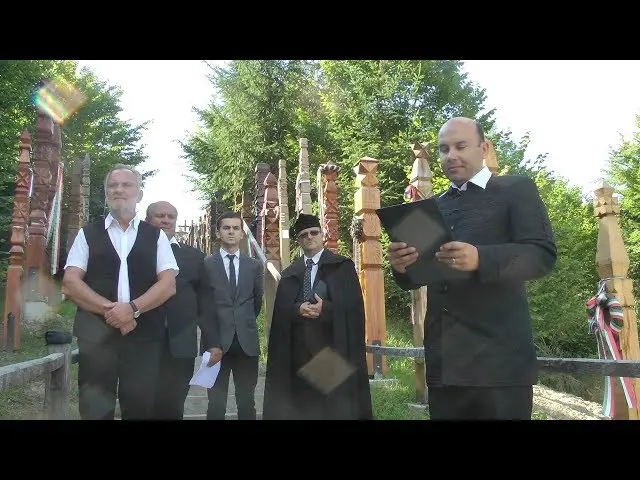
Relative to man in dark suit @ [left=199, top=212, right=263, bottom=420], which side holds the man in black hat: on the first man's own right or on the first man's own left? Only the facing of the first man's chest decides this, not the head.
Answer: on the first man's own left

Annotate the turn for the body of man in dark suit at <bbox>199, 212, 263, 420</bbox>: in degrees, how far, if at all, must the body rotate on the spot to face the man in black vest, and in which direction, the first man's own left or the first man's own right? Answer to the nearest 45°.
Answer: approximately 45° to the first man's own right

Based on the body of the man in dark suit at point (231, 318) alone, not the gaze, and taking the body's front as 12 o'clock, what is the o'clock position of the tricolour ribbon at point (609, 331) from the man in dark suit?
The tricolour ribbon is roughly at 9 o'clock from the man in dark suit.

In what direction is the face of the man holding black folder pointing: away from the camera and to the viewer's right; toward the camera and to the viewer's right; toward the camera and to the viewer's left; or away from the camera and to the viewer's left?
toward the camera and to the viewer's left

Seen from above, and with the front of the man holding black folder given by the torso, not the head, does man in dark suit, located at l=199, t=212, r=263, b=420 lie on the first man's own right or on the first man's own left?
on the first man's own right

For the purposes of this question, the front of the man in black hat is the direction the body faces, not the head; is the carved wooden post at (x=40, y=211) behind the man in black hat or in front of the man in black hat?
behind
